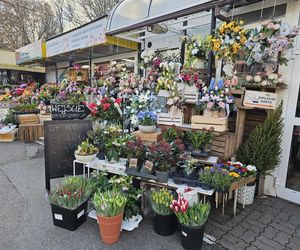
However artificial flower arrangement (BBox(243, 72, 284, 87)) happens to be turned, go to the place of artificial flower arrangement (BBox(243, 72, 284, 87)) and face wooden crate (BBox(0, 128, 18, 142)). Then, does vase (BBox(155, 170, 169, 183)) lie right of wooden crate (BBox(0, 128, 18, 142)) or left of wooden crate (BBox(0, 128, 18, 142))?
left

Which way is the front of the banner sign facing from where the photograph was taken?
facing the viewer and to the left of the viewer

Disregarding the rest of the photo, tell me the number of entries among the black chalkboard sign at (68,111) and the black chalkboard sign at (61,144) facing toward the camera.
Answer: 2

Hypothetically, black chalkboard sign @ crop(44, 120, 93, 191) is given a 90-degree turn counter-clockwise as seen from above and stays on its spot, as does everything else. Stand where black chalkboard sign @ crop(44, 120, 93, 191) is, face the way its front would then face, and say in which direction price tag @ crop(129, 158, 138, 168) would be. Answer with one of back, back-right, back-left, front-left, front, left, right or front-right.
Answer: front-right

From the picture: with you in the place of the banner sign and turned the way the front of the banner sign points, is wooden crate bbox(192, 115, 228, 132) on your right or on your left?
on your left

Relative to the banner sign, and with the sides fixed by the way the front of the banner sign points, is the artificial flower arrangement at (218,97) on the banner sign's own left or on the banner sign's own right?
on the banner sign's own left

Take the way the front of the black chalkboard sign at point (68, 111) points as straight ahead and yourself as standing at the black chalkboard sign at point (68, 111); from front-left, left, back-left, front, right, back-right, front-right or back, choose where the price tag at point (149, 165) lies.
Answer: front-left

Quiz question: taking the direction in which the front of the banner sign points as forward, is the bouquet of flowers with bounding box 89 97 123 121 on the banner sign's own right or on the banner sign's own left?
on the banner sign's own left

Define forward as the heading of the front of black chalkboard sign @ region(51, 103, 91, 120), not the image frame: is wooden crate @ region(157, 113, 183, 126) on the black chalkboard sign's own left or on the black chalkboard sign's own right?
on the black chalkboard sign's own left

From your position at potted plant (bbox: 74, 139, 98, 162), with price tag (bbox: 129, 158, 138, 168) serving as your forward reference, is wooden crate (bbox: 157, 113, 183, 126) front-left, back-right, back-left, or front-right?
front-left

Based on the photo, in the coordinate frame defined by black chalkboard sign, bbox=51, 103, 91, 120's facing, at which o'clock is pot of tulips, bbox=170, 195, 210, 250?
The pot of tulips is roughly at 11 o'clock from the black chalkboard sign.

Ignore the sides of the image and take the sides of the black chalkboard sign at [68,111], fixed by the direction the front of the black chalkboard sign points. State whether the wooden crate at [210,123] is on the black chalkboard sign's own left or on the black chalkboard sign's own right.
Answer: on the black chalkboard sign's own left

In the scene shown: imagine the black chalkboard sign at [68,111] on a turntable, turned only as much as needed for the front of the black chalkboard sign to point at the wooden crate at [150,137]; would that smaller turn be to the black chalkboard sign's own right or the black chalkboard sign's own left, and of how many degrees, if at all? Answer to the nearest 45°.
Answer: approximately 45° to the black chalkboard sign's own left

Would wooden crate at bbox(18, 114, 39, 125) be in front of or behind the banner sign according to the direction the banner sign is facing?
in front

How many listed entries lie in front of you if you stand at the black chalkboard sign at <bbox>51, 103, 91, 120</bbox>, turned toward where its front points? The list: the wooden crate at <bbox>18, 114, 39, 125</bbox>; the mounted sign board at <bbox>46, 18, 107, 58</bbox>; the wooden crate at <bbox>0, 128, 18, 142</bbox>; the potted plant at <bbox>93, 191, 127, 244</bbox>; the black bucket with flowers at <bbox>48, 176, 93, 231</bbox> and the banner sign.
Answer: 2

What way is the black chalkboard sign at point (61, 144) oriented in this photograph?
toward the camera

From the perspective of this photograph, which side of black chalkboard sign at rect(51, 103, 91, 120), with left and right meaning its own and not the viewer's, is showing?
front
